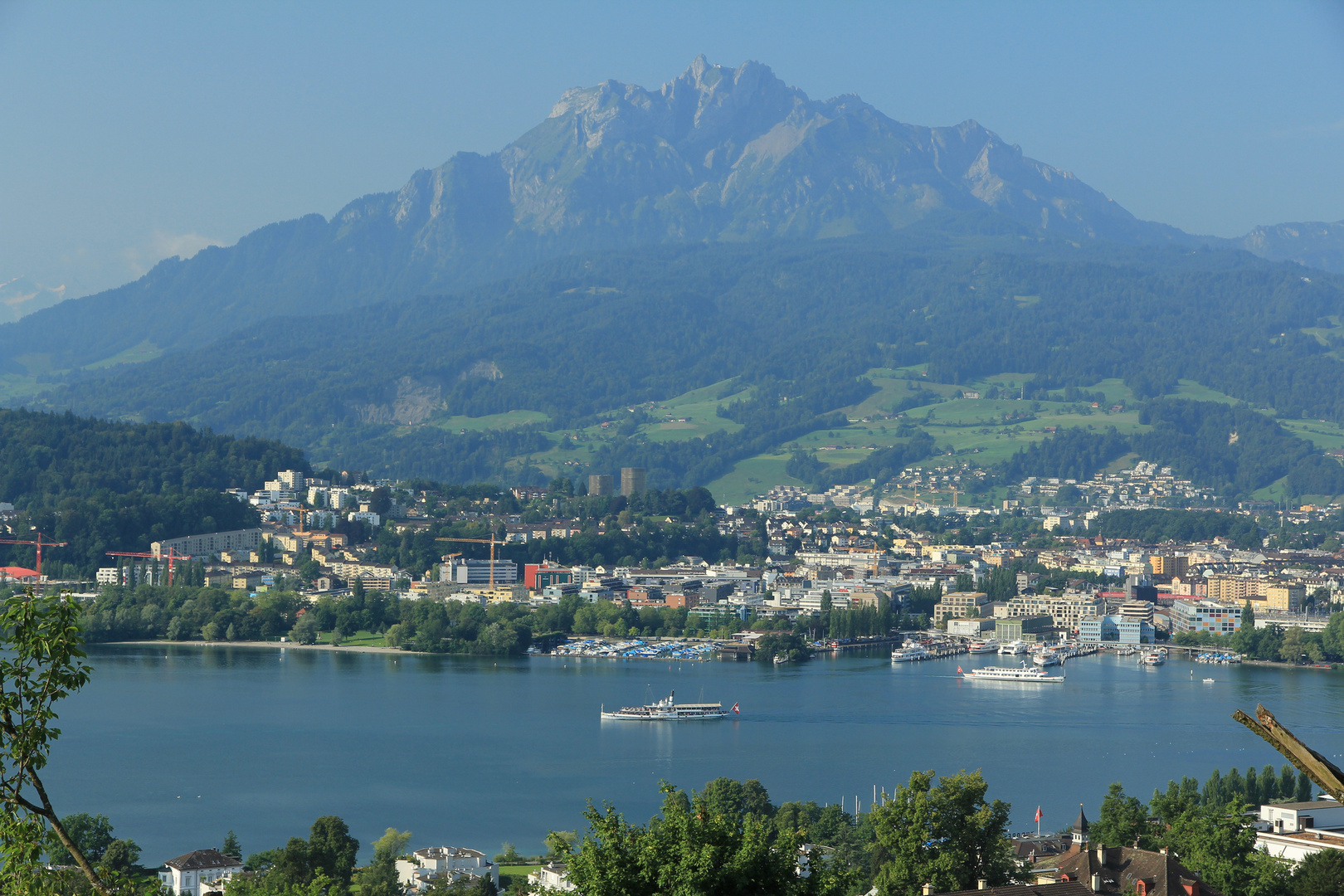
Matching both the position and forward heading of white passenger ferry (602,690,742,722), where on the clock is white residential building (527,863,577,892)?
The white residential building is roughly at 9 o'clock from the white passenger ferry.

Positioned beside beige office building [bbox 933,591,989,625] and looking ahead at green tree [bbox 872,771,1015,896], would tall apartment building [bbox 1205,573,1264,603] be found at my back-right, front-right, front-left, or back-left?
back-left

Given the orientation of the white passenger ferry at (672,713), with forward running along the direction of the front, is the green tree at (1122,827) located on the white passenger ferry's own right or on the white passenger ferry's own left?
on the white passenger ferry's own left

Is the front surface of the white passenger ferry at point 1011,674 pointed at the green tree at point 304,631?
no

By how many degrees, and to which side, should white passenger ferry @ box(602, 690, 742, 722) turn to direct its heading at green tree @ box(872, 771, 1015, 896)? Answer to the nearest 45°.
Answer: approximately 90° to its left

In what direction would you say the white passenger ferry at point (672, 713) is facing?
to the viewer's left

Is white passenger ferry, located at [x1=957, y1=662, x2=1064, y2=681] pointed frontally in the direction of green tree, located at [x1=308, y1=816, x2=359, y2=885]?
no

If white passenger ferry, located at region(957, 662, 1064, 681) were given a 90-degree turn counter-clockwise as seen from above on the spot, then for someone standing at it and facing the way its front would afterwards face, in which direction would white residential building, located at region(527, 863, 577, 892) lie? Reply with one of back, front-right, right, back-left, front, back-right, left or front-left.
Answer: back

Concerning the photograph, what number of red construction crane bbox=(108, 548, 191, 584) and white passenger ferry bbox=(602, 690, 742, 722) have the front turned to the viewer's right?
0

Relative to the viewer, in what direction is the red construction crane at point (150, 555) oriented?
to the viewer's left

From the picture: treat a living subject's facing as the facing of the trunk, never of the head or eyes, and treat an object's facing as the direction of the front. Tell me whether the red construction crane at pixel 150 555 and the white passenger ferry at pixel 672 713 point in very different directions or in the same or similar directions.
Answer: same or similar directions

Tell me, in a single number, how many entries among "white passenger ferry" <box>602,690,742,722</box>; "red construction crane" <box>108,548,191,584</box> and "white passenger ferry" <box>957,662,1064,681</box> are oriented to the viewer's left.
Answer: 2

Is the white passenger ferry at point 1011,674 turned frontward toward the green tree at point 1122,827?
no
